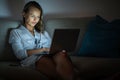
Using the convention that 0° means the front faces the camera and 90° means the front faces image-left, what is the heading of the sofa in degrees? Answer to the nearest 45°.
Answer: approximately 0°

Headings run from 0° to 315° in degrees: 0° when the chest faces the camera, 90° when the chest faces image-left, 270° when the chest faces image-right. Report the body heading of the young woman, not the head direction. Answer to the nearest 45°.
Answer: approximately 315°

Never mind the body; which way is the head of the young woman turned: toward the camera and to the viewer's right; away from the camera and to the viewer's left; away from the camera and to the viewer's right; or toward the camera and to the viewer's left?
toward the camera and to the viewer's right
